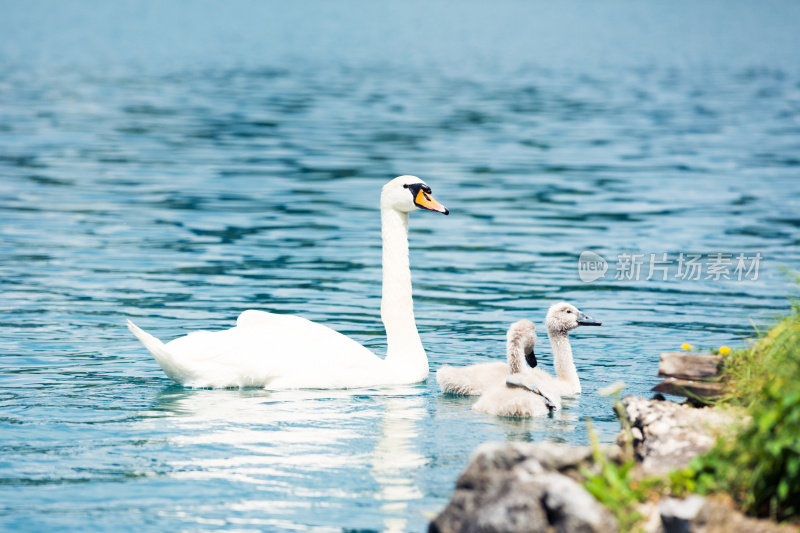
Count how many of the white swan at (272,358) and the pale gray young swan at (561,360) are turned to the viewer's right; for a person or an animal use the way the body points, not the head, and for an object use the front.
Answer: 2

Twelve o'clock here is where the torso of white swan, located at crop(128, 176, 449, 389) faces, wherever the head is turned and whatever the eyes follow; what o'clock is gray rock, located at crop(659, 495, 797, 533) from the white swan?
The gray rock is roughly at 2 o'clock from the white swan.

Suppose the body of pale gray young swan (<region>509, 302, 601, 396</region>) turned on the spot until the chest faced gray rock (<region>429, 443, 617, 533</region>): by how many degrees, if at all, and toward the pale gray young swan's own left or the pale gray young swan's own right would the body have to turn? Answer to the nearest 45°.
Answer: approximately 90° to the pale gray young swan's own right

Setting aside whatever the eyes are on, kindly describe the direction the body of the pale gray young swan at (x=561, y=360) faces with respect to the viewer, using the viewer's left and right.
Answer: facing to the right of the viewer

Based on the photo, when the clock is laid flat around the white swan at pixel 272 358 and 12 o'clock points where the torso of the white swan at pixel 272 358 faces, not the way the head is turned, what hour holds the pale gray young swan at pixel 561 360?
the pale gray young swan at pixel 561 360 is roughly at 12 o'clock from the white swan at pixel 272 358.

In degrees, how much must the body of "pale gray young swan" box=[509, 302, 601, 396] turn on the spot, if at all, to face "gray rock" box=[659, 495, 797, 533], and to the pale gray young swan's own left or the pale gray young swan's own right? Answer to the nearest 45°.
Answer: approximately 90° to the pale gray young swan's own right

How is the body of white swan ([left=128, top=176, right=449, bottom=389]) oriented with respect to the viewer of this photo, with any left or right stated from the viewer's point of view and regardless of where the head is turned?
facing to the right of the viewer

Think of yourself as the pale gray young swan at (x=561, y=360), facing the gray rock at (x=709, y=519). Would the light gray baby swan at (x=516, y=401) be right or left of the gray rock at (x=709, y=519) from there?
right
